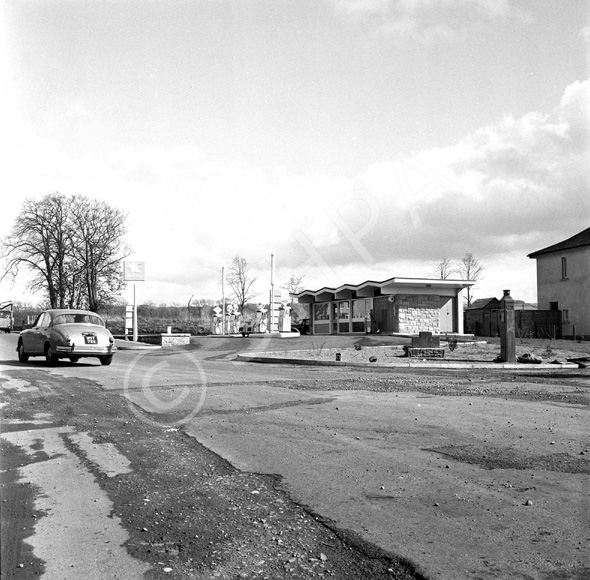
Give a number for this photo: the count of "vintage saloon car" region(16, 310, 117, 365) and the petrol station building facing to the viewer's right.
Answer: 0

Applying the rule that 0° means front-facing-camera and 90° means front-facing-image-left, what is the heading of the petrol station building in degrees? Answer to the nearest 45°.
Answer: approximately 45°

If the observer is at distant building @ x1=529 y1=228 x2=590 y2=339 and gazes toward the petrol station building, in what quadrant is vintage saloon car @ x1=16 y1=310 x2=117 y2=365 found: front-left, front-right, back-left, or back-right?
front-left

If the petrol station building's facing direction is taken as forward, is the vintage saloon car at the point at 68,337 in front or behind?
in front

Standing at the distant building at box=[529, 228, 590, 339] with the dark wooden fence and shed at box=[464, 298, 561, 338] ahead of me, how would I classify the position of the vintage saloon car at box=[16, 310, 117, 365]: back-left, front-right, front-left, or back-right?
front-left

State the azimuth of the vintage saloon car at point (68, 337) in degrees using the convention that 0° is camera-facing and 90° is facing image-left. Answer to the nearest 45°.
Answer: approximately 135°

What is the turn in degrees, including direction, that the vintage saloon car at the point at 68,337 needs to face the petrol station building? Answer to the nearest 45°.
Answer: approximately 90° to its right

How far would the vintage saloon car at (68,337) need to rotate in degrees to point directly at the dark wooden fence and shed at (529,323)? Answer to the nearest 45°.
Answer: approximately 90° to its right

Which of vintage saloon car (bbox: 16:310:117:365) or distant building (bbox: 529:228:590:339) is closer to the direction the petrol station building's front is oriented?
the vintage saloon car

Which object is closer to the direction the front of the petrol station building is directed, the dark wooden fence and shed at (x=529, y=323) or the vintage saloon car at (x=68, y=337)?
the vintage saloon car

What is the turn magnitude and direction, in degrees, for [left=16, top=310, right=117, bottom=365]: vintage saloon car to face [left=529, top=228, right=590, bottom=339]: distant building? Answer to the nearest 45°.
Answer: approximately 90° to its right
